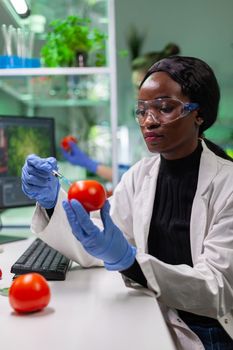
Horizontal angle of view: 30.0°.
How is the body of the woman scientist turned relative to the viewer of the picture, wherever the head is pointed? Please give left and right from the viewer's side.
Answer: facing the viewer and to the left of the viewer

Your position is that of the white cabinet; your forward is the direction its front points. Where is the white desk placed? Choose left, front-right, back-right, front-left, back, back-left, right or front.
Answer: front

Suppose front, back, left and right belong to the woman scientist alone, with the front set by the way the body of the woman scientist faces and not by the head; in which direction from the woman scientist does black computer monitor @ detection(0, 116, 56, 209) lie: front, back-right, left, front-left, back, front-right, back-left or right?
right

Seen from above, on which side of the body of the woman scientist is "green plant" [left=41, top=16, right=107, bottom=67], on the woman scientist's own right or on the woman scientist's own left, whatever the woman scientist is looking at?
on the woman scientist's own right

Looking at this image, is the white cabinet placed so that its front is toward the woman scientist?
yes

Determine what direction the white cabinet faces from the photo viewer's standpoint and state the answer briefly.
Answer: facing the viewer

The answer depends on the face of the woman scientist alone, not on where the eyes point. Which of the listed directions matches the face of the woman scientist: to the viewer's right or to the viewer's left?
to the viewer's left

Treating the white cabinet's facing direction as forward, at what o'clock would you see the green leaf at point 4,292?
The green leaf is roughly at 12 o'clock from the white cabinet.

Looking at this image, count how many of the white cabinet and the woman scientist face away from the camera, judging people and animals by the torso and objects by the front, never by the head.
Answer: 0

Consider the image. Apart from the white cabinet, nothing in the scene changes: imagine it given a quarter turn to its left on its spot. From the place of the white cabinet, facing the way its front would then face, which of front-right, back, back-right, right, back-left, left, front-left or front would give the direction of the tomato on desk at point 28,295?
right

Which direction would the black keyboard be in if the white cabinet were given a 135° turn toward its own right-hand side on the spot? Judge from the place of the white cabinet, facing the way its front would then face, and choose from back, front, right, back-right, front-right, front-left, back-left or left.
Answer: back-left
